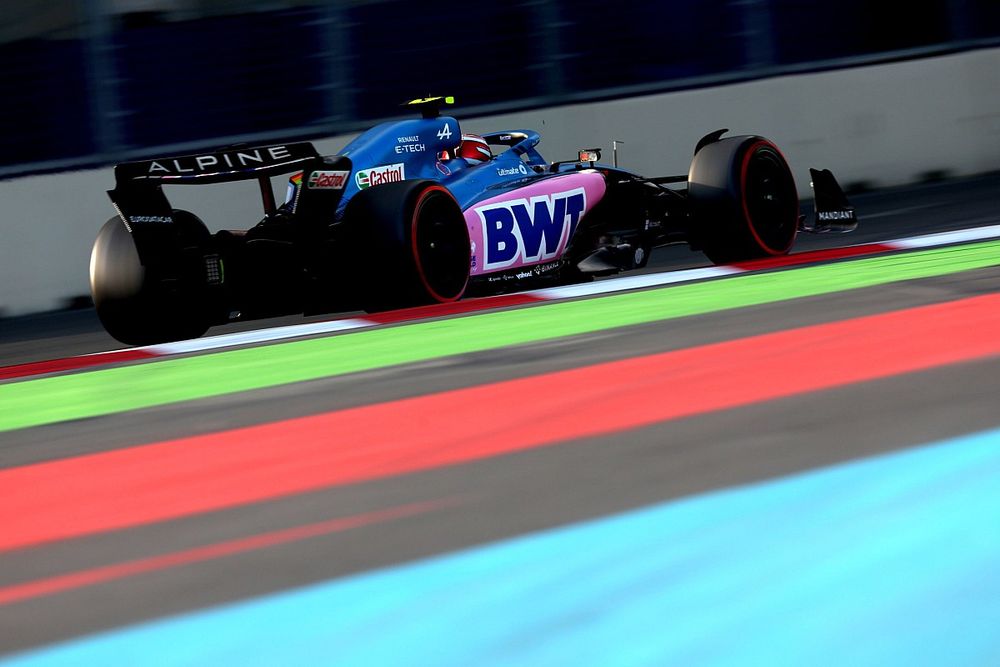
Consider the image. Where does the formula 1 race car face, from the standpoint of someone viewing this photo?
facing away from the viewer and to the right of the viewer
